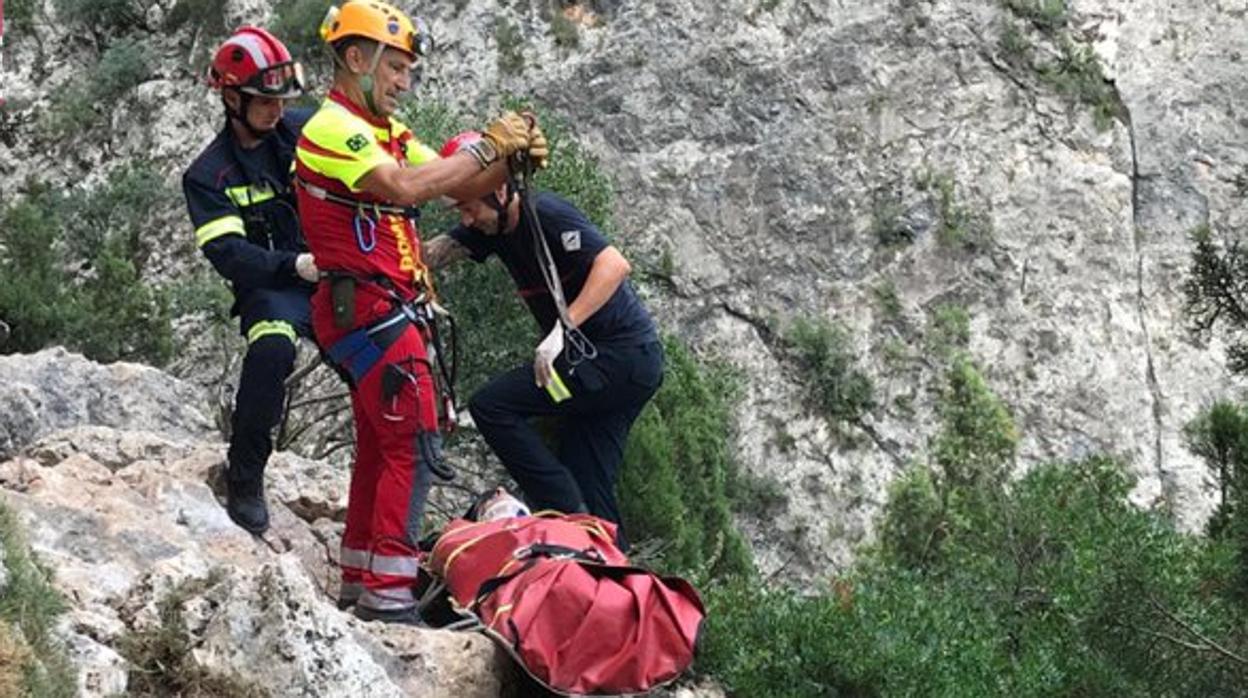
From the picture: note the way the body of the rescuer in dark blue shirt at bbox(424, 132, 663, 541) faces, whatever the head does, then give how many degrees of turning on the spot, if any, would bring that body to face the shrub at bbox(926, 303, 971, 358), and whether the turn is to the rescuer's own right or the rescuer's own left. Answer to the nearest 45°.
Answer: approximately 135° to the rescuer's own right

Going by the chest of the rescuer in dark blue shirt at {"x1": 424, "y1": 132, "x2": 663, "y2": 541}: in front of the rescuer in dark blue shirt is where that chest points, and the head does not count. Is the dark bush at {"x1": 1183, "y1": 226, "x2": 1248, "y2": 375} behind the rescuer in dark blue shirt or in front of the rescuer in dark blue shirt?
behind

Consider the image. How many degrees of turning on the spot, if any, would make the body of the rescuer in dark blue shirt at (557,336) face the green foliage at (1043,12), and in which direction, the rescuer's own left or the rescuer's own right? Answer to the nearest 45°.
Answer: approximately 135° to the rescuer's own right

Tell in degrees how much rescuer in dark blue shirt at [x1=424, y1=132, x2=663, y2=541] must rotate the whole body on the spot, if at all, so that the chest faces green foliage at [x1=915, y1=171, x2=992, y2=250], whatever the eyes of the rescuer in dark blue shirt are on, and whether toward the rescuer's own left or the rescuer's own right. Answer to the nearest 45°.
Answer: approximately 135° to the rescuer's own right

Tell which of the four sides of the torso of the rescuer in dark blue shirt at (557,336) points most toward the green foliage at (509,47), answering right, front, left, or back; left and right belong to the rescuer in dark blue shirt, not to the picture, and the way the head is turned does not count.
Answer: right

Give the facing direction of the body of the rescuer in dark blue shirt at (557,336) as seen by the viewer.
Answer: to the viewer's left

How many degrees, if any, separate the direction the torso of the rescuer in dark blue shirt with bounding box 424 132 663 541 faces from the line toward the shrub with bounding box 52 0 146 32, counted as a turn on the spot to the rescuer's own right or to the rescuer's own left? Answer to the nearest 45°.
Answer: approximately 90° to the rescuer's own right

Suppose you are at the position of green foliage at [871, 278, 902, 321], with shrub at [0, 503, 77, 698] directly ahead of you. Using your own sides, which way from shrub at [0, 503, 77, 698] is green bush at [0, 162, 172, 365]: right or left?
right
